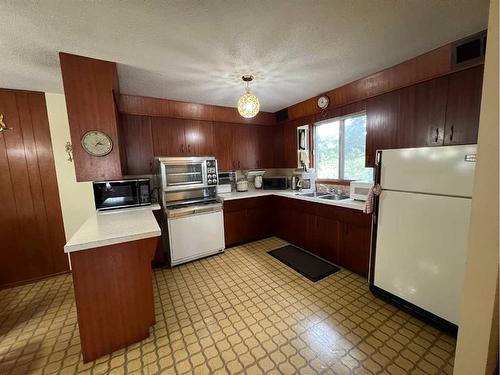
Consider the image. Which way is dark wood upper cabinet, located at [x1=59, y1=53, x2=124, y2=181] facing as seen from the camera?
to the viewer's right

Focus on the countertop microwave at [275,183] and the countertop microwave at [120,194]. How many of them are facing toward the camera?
2

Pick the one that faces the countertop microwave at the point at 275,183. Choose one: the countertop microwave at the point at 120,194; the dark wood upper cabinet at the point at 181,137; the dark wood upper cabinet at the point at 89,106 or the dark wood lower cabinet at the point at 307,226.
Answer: the dark wood upper cabinet at the point at 89,106

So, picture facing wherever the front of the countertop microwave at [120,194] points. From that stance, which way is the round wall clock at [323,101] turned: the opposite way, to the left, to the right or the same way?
to the right

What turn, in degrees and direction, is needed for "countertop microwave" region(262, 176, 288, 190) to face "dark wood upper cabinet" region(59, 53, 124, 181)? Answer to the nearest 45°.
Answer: approximately 45° to its right

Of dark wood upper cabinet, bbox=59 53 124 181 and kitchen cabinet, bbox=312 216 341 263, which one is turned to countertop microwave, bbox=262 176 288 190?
the dark wood upper cabinet

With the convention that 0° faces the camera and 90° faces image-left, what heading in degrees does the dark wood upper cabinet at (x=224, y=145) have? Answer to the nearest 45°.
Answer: approximately 315°

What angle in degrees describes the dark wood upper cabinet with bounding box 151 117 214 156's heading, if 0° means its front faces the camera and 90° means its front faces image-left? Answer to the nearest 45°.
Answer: approximately 0°
